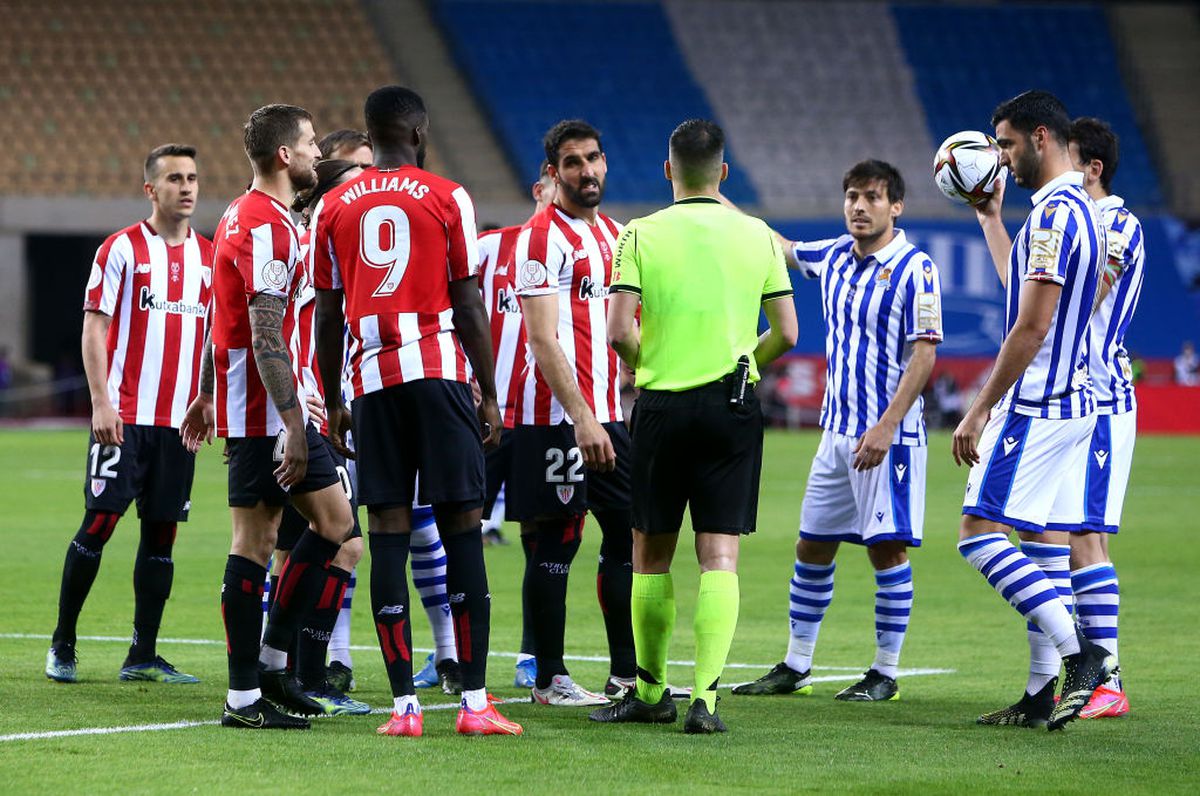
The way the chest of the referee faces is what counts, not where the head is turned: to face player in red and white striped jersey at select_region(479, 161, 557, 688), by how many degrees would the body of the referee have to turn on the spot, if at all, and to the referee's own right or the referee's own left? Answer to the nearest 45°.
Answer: approximately 45° to the referee's own left

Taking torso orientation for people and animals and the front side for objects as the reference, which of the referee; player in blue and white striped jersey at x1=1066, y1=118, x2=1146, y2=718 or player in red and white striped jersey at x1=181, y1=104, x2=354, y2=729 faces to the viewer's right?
the player in red and white striped jersey

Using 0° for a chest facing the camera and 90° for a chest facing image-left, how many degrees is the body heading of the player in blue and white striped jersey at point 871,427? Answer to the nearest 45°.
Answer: approximately 45°

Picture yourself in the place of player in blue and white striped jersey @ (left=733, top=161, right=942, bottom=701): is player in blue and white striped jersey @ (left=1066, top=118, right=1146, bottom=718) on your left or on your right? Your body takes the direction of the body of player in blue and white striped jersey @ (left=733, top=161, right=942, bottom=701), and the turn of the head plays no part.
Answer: on your left

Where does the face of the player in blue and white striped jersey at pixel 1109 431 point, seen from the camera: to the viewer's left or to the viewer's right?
to the viewer's left

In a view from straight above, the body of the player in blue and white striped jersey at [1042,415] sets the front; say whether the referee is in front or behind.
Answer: in front

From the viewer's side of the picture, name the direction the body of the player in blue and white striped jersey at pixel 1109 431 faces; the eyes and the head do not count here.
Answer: to the viewer's left

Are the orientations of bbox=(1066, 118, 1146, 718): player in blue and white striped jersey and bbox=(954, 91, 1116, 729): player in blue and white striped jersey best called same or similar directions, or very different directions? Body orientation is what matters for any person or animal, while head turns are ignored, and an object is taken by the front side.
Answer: same or similar directions

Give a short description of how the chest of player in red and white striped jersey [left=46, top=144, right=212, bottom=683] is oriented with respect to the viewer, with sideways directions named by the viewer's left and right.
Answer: facing the viewer and to the right of the viewer

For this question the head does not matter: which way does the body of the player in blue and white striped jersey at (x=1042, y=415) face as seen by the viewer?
to the viewer's left

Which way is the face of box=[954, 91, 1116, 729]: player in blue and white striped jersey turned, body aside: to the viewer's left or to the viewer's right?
to the viewer's left

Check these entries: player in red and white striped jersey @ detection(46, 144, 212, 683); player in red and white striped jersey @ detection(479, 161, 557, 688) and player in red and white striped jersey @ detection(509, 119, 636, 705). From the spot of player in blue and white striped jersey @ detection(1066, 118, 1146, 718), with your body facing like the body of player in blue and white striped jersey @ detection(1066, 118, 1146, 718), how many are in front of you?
3

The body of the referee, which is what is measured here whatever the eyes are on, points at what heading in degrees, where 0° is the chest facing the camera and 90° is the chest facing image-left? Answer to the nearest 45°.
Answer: approximately 180°

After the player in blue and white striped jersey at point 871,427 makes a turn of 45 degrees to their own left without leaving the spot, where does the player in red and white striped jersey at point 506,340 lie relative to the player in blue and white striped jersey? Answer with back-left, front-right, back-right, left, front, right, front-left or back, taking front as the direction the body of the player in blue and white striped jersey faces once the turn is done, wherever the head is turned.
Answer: right

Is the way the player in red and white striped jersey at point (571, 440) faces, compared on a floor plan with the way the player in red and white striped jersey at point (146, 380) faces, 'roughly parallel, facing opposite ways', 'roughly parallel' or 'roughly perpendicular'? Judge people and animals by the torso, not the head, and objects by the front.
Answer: roughly parallel

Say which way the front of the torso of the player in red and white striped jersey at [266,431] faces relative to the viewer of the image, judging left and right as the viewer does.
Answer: facing to the right of the viewer
